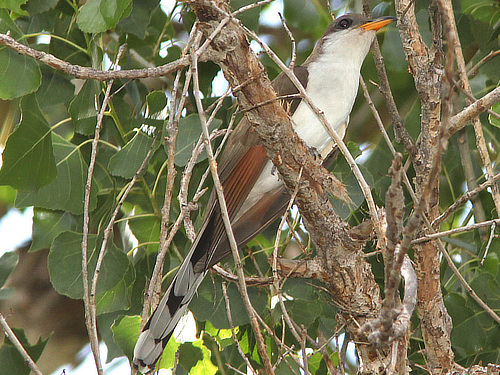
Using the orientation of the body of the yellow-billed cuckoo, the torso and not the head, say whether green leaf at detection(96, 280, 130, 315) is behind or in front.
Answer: behind

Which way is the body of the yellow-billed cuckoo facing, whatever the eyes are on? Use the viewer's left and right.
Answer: facing to the right of the viewer

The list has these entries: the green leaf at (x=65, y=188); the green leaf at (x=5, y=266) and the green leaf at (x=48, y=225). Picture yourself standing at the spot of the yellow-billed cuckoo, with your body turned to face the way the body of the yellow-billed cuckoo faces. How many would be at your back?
3

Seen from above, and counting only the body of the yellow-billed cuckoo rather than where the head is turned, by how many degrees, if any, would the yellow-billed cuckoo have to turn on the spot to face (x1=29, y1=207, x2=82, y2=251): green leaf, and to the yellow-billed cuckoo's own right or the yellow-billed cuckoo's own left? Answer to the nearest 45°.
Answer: approximately 180°

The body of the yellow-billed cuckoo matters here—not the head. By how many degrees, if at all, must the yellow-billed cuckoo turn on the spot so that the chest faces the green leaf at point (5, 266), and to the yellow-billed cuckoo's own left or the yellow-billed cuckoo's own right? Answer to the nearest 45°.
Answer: approximately 180°

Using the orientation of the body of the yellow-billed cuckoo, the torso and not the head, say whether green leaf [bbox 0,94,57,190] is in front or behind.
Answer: behind
